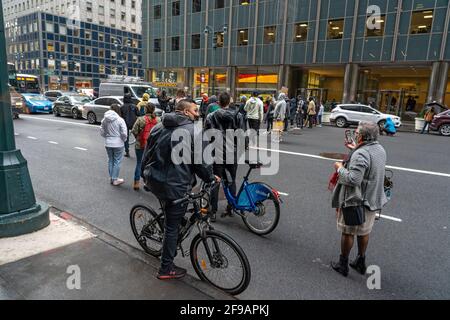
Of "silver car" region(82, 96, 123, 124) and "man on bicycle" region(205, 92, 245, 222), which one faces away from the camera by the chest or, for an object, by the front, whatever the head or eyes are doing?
the man on bicycle

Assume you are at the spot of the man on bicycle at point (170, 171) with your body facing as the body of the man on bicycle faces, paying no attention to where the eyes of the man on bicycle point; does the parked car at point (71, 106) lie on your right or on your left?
on your left

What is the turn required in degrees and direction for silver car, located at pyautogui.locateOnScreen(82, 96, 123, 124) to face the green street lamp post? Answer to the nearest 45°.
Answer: approximately 45° to its right

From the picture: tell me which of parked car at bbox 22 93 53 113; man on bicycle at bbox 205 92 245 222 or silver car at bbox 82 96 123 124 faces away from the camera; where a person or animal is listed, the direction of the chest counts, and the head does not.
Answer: the man on bicycle

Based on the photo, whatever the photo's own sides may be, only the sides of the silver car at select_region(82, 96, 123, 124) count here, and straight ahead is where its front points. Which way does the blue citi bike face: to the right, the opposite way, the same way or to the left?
the opposite way

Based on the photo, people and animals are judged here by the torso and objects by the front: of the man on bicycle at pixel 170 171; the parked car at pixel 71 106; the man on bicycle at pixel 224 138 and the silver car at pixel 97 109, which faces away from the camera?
the man on bicycle at pixel 224 138

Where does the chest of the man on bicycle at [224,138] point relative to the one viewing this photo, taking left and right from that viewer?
facing away from the viewer

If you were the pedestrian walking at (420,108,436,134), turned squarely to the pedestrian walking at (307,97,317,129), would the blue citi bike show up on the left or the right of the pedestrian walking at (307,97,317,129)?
left

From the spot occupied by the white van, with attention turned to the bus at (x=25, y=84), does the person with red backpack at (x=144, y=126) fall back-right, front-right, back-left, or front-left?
back-left
